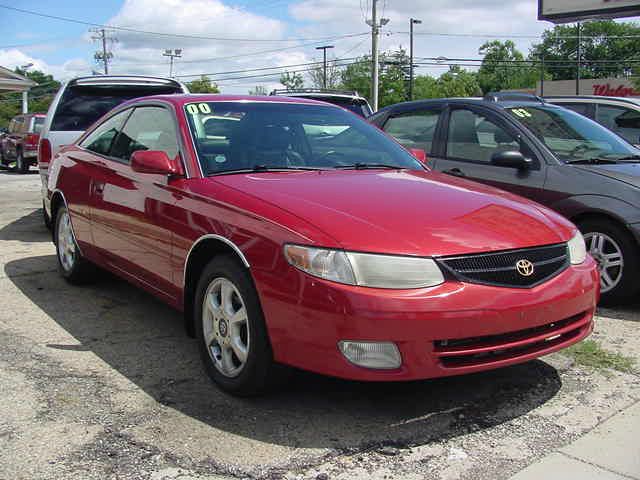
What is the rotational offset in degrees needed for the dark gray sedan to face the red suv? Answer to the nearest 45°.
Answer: approximately 180°

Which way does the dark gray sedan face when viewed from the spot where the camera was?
facing the viewer and to the right of the viewer

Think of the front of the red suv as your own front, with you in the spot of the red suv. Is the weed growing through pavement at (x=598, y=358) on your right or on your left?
on your left

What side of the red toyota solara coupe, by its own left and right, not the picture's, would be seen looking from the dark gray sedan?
left

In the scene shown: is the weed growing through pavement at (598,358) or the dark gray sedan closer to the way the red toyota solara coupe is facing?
the weed growing through pavement

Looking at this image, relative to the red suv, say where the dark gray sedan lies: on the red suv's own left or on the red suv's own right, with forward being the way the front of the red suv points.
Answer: on the red suv's own left

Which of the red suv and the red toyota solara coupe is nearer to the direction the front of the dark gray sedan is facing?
the red toyota solara coupe

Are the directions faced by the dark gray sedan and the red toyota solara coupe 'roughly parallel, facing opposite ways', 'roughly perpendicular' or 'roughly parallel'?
roughly parallel

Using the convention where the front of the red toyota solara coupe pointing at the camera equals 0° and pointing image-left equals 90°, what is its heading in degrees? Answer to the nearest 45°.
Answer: approximately 315°

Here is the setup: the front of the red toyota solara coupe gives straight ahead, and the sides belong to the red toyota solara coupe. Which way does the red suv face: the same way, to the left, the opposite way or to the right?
to the right

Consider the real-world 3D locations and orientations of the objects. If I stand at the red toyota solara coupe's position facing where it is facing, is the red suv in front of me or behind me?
behind

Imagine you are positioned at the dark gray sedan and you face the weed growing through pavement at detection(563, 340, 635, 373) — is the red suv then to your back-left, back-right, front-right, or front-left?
back-right

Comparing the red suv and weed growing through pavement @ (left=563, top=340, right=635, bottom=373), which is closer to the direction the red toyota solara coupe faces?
the weed growing through pavement

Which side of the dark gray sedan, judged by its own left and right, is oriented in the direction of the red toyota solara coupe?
right
